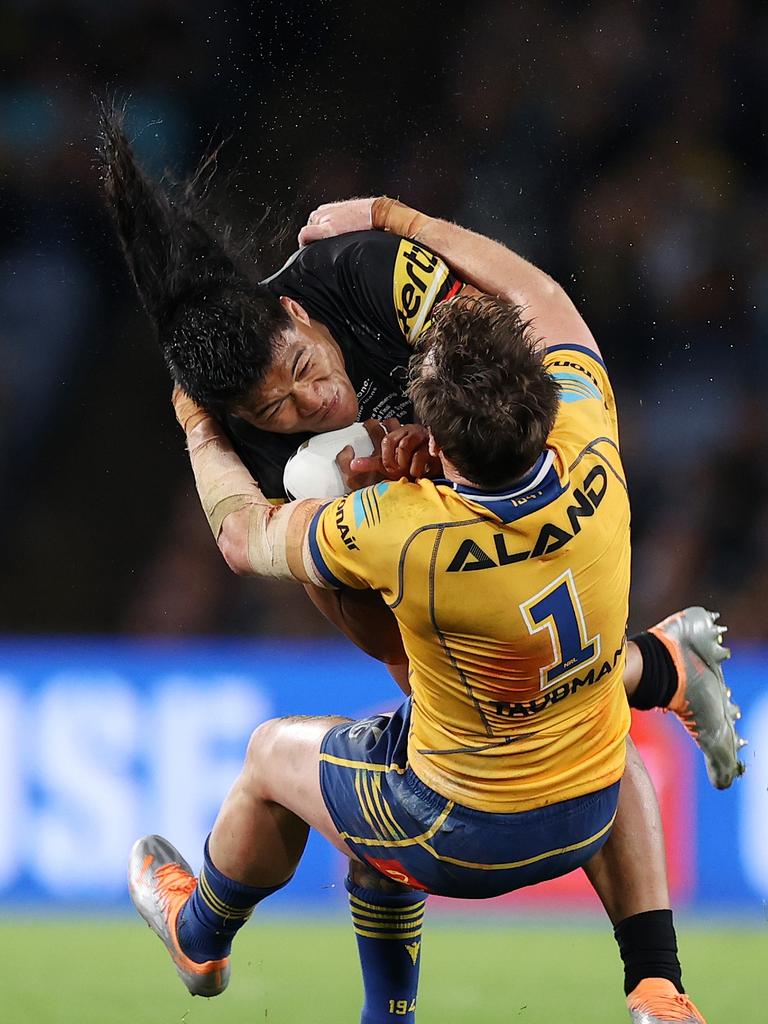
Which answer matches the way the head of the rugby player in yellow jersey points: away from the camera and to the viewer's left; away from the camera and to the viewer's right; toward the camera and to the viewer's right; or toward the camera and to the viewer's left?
away from the camera and to the viewer's left

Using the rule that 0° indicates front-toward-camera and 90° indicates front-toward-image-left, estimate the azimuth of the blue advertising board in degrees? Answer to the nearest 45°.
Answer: approximately 0°

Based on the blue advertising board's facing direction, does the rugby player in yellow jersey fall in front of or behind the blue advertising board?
in front
